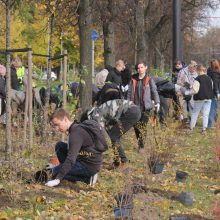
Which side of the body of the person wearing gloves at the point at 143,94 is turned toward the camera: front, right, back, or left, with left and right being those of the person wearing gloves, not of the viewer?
front

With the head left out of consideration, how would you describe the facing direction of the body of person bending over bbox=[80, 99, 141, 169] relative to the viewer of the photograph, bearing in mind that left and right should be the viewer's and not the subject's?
facing to the left of the viewer

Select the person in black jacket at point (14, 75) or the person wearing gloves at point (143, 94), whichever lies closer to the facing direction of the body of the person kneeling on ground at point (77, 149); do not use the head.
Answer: the person in black jacket

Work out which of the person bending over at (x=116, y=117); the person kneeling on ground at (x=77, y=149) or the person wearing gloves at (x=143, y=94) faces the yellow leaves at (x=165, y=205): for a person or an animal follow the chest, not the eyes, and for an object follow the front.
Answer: the person wearing gloves

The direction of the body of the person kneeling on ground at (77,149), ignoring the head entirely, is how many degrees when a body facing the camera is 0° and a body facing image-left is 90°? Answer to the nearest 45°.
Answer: approximately 90°

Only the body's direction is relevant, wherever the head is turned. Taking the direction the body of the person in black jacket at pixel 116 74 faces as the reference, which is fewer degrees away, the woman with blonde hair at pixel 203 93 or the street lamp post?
the woman with blonde hair
